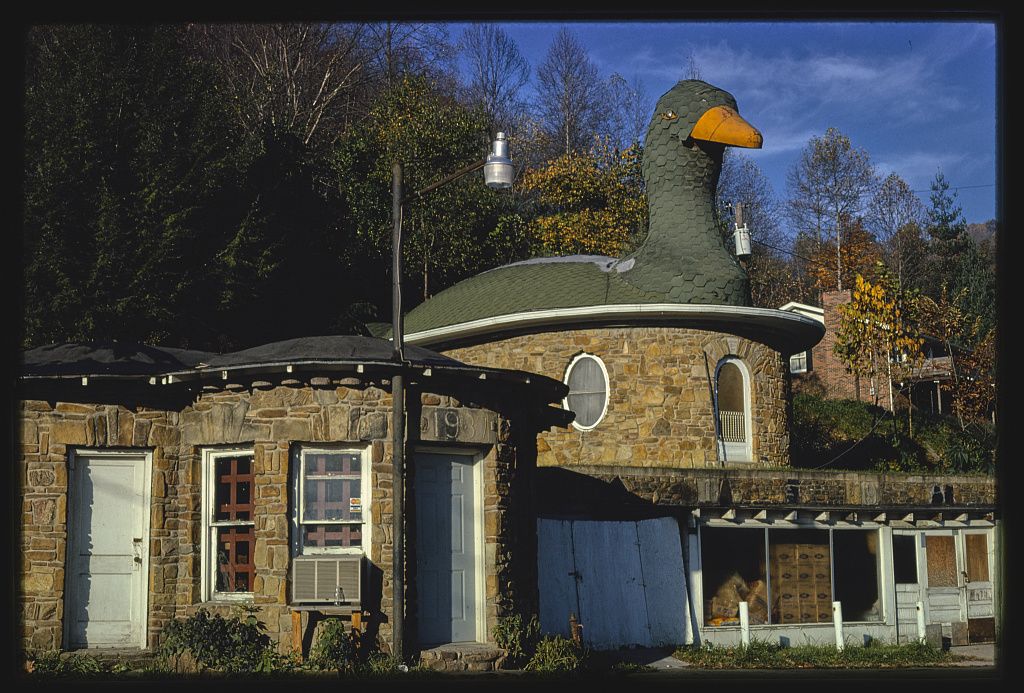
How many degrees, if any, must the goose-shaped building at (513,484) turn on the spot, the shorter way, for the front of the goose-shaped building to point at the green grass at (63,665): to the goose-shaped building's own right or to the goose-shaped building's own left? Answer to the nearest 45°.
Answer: approximately 90° to the goose-shaped building's own right

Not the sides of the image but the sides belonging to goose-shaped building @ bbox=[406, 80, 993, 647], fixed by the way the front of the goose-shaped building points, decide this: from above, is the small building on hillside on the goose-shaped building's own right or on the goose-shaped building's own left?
on the goose-shaped building's own left

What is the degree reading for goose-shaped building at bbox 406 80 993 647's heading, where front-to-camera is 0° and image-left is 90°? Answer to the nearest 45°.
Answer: approximately 315°

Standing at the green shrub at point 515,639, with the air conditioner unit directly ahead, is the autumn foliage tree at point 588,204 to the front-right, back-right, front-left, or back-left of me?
back-right

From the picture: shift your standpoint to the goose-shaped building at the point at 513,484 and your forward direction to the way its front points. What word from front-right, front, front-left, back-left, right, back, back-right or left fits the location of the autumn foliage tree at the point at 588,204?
back-left

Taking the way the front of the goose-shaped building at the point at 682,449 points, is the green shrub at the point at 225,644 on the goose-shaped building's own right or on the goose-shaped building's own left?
on the goose-shaped building's own right
